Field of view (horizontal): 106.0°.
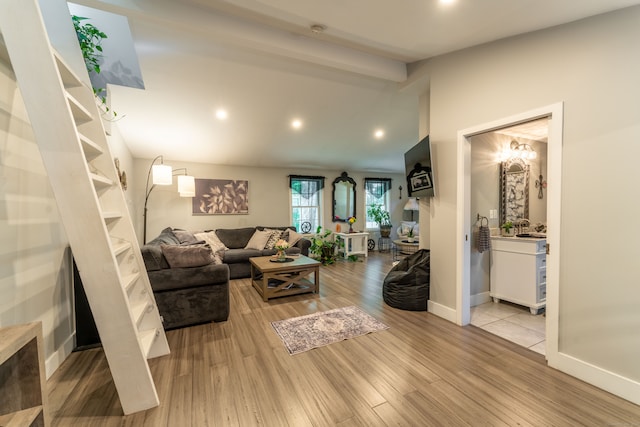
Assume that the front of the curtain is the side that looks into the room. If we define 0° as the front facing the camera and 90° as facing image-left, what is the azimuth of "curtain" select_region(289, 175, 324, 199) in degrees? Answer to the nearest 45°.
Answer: approximately 0°

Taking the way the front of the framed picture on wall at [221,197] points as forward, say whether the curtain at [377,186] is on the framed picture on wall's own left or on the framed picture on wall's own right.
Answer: on the framed picture on wall's own left

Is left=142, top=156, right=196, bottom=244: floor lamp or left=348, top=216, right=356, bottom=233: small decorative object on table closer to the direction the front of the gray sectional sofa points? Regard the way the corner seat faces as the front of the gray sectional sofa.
the small decorative object on table

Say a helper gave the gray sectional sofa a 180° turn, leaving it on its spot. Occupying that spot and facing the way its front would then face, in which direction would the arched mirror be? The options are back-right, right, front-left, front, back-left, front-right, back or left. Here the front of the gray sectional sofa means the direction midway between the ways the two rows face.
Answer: right

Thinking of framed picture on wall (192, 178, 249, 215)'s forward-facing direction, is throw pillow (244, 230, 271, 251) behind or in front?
in front

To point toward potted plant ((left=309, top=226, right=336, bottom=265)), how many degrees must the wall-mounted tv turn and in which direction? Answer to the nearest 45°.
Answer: approximately 90° to its right

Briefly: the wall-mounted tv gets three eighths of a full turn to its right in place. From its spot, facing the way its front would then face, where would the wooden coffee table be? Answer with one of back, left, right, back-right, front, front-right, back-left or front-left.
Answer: left

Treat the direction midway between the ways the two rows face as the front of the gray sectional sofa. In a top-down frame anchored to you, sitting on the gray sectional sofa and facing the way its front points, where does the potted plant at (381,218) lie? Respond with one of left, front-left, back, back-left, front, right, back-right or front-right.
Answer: left

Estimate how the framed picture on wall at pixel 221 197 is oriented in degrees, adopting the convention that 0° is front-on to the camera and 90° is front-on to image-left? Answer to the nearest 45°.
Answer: approximately 0°

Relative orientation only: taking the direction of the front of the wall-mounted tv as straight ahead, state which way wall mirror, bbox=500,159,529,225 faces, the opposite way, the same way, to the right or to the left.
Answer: to the left

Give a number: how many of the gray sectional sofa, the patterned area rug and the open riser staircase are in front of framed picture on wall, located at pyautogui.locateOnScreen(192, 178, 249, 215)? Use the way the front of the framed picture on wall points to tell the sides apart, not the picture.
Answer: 3

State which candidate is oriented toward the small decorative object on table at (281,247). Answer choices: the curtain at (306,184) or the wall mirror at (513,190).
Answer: the curtain
